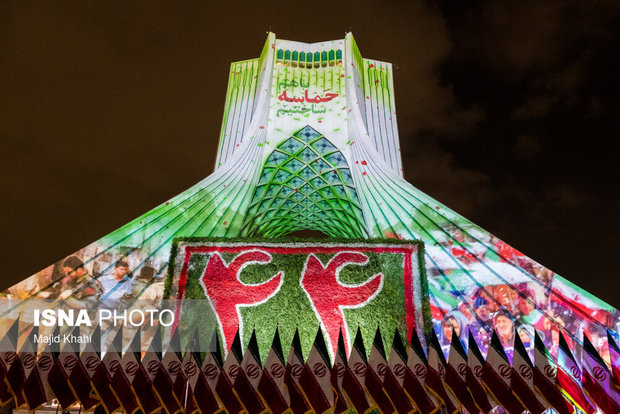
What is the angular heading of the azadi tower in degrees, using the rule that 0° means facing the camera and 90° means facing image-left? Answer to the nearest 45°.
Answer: approximately 0°
